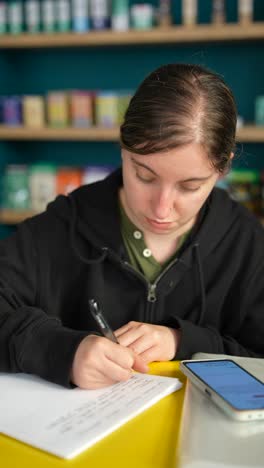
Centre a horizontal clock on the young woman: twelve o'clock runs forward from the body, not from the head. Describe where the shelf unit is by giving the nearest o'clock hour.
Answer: The shelf unit is roughly at 6 o'clock from the young woman.

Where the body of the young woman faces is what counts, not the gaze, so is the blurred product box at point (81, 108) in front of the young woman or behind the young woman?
behind

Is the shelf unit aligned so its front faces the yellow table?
yes

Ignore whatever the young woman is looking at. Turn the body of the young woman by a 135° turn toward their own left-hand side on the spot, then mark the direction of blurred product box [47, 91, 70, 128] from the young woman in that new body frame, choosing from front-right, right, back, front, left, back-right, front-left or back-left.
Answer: front-left

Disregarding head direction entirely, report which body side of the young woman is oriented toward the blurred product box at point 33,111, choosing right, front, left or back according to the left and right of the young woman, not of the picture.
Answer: back

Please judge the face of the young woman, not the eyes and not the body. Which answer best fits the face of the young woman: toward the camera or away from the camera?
toward the camera

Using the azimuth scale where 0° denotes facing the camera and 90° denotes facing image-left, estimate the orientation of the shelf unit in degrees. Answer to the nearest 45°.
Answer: approximately 0°

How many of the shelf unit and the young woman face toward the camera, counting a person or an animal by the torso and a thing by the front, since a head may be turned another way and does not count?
2

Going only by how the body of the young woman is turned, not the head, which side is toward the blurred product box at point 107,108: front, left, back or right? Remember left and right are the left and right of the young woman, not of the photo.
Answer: back

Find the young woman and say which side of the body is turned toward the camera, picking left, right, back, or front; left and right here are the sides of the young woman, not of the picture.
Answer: front

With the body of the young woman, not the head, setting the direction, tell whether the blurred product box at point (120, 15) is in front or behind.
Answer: behind

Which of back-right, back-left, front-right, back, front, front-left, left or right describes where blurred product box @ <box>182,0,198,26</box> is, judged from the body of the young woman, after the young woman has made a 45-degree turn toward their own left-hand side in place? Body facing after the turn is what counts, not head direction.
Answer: back-left

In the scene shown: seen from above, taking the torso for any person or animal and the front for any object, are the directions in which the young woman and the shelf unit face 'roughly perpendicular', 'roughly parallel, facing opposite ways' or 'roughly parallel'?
roughly parallel
